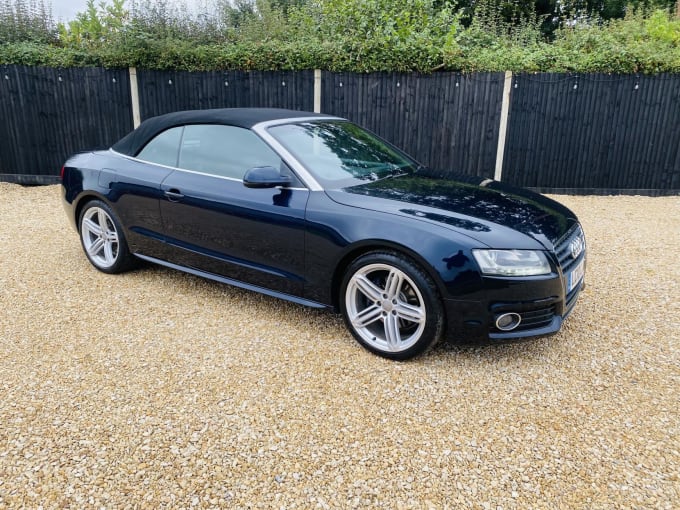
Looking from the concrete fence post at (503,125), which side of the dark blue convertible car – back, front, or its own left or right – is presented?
left

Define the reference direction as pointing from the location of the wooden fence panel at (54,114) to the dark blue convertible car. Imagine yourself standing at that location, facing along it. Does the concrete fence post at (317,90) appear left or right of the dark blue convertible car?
left

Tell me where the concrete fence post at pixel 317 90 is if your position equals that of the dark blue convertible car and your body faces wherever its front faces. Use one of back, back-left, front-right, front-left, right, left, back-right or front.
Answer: back-left

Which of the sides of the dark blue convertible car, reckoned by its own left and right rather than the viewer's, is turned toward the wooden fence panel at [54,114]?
back

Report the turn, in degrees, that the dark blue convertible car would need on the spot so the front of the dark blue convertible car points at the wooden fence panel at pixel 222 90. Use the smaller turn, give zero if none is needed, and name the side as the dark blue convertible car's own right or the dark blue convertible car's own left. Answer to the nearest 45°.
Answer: approximately 135° to the dark blue convertible car's own left

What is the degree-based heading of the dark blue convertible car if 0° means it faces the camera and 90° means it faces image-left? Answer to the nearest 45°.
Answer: approximately 315°

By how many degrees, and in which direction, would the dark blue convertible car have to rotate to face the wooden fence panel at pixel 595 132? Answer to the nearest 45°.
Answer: approximately 90° to its left

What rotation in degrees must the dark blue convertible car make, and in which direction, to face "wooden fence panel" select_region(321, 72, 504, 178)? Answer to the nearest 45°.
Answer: approximately 135° to its left
